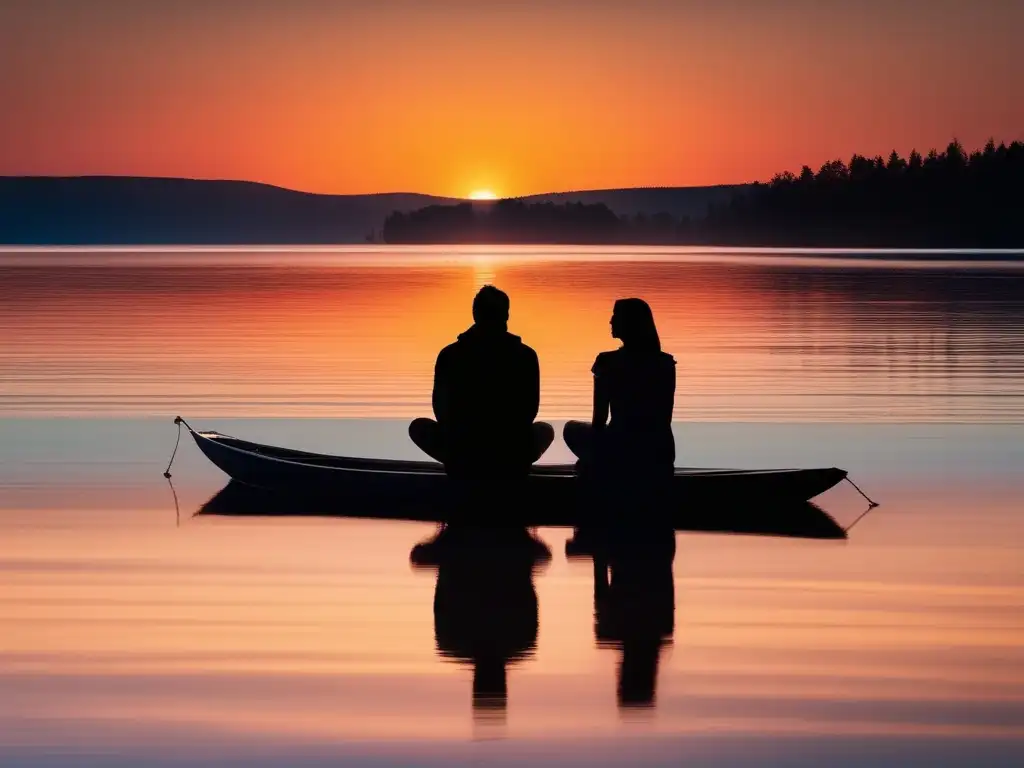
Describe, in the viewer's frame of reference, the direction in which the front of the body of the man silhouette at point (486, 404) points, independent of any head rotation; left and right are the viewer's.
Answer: facing away from the viewer

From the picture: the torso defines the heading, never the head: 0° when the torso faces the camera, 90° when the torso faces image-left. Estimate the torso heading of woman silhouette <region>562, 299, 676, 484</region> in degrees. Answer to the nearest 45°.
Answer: approximately 135°

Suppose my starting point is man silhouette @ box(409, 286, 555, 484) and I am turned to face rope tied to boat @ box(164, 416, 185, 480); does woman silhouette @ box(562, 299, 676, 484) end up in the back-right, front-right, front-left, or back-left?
back-right

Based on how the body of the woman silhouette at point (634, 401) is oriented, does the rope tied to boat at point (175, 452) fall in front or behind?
in front

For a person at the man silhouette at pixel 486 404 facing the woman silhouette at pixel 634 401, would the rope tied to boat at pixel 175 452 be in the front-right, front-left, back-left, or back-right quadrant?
back-left
